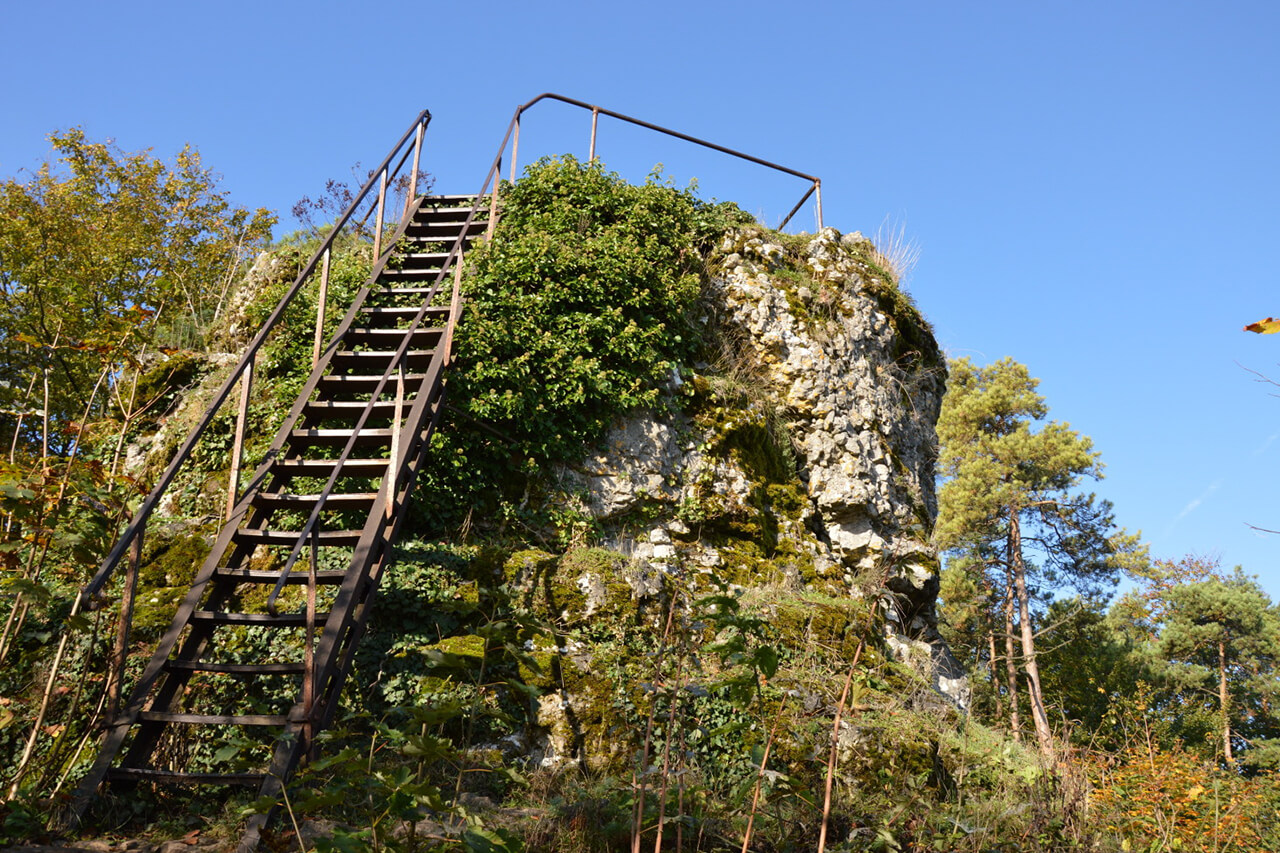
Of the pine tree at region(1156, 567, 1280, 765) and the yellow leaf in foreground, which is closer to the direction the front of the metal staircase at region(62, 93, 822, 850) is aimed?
the yellow leaf in foreground

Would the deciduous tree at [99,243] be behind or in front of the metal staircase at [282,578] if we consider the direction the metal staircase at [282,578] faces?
behind

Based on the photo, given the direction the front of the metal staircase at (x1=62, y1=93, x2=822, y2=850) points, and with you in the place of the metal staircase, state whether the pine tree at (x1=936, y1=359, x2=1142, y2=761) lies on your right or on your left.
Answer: on your left

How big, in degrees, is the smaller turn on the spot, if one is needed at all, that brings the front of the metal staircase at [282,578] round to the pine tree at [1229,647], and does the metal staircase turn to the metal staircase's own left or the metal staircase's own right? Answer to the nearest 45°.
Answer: approximately 135° to the metal staircase's own left

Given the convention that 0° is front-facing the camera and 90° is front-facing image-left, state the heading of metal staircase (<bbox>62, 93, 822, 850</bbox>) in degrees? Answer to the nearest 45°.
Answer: approximately 0°

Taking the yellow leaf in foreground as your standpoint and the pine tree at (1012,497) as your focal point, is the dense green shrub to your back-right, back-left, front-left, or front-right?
front-left

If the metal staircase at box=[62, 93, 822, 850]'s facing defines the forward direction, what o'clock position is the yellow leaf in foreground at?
The yellow leaf in foreground is roughly at 11 o'clock from the metal staircase.
